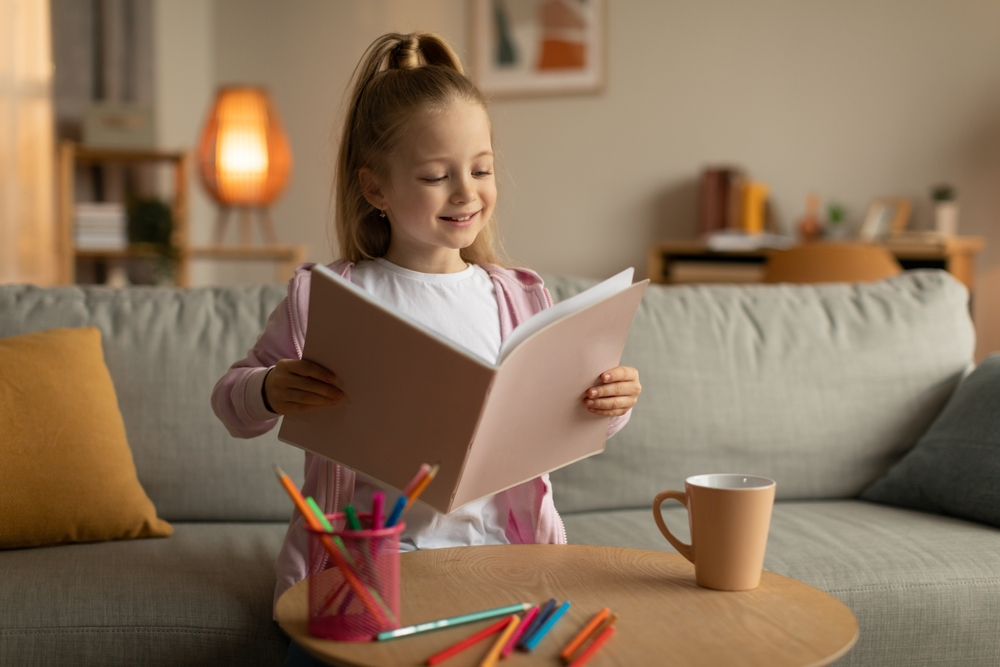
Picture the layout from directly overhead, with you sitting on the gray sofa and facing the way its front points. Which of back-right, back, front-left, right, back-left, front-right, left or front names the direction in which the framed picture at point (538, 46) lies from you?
back

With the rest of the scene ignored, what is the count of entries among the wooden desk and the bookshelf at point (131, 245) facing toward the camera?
2

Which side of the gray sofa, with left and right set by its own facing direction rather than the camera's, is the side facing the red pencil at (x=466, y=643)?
front

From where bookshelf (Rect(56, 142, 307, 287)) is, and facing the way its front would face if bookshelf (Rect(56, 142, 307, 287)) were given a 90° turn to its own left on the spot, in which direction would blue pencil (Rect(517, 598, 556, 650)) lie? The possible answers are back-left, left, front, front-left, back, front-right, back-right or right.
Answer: right

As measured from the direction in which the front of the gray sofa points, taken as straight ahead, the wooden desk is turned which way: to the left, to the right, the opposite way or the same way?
the same way

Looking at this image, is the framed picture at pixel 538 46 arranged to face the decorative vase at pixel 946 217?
no

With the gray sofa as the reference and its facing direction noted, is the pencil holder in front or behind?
in front

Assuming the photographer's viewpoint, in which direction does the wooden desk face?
facing the viewer

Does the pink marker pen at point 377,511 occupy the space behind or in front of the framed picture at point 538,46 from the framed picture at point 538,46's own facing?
in front

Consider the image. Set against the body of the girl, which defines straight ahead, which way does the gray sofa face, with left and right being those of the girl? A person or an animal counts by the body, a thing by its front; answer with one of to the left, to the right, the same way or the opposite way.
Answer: the same way

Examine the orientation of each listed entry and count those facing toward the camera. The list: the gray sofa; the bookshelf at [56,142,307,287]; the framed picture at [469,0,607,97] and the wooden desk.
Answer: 4

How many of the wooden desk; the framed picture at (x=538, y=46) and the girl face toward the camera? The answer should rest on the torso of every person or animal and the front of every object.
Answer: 3

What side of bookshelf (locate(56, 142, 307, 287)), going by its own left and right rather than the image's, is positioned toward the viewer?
front

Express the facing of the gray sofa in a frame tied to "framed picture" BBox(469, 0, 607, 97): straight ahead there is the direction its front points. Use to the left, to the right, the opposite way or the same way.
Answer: the same way

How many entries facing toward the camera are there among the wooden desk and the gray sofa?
2
